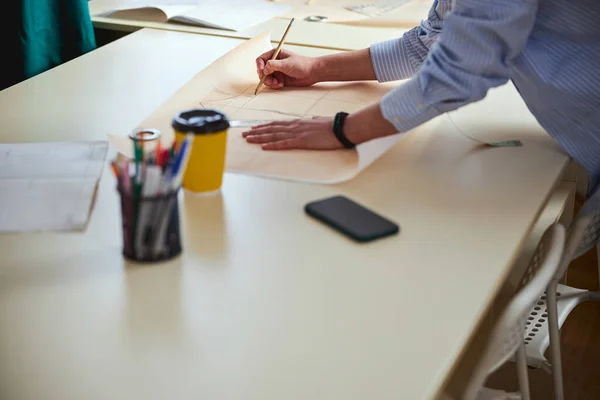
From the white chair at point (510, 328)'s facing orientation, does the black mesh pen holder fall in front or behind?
in front

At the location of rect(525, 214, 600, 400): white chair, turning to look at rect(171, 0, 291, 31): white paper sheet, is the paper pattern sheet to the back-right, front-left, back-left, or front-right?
front-left

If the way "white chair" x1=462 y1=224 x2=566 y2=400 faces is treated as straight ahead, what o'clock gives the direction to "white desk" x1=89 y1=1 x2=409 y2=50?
The white desk is roughly at 2 o'clock from the white chair.

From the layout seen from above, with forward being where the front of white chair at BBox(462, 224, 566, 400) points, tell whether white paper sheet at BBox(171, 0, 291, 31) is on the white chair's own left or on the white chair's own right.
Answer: on the white chair's own right

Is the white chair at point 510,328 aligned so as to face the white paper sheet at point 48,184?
yes

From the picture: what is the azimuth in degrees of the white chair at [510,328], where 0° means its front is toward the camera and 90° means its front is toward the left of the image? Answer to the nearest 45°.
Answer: approximately 90°

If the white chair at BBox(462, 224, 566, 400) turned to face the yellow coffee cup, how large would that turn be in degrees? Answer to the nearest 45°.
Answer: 0° — it already faces it

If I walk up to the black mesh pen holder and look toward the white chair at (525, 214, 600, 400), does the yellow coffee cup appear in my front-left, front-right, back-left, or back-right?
front-left
